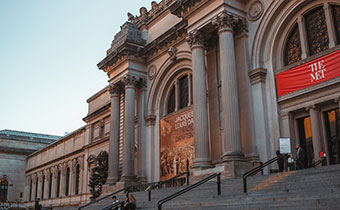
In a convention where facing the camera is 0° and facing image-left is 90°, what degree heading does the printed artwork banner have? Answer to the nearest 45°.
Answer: approximately 45°

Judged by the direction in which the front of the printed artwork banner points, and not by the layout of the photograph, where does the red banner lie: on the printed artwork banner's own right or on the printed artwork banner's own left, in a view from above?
on the printed artwork banner's own left

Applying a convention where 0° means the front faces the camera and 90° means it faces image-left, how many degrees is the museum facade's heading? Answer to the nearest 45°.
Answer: approximately 45°

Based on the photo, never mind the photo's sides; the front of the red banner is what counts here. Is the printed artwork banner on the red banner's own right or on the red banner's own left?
on the red banner's own right

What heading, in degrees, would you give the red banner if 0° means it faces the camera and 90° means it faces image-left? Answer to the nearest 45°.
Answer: approximately 45°
